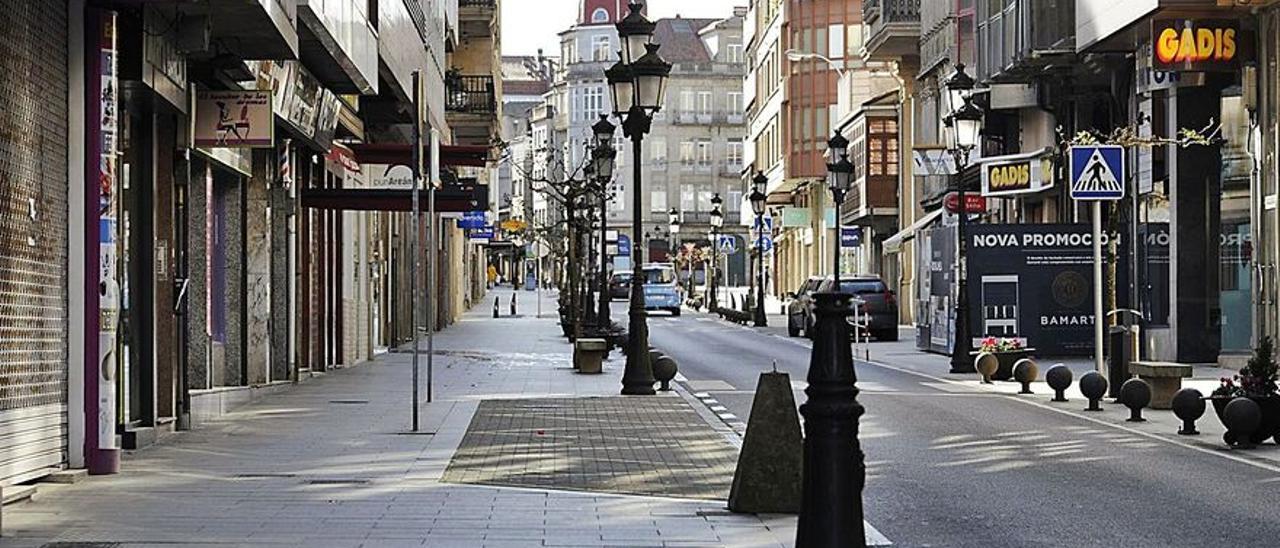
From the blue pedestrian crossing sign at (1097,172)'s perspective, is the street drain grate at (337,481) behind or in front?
in front

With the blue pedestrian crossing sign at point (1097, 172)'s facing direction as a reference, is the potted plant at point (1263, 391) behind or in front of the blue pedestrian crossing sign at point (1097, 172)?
in front

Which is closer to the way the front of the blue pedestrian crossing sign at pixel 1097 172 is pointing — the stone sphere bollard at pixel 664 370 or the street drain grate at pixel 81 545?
the street drain grate

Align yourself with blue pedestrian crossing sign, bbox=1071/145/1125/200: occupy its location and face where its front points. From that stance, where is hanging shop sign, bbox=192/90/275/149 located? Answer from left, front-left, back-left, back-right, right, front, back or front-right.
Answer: front-right

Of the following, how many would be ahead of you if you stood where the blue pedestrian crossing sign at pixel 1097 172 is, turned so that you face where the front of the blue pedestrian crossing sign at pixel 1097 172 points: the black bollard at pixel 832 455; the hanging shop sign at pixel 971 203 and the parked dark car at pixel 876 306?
1

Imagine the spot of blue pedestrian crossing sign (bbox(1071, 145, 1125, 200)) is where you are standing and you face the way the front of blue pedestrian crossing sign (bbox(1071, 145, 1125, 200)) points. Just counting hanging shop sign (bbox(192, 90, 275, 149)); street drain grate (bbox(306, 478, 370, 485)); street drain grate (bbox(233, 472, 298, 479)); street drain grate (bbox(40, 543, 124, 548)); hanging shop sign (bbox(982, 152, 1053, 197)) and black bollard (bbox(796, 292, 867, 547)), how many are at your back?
1

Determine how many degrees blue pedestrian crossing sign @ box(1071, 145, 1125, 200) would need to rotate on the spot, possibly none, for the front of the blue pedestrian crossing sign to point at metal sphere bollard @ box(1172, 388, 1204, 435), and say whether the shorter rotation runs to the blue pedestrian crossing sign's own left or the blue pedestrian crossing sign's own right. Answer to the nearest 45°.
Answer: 0° — it already faces it

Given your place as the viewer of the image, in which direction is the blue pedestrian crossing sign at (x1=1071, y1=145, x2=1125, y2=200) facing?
facing the viewer

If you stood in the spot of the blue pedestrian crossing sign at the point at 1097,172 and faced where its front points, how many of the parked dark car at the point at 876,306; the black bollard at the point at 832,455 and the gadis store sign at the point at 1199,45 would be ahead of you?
1

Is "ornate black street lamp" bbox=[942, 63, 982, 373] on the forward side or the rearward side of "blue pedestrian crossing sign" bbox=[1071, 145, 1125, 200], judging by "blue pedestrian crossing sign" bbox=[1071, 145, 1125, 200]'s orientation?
on the rearward side

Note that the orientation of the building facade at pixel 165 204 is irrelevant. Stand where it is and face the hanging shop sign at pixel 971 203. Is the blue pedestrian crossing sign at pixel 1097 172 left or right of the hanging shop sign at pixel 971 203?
right

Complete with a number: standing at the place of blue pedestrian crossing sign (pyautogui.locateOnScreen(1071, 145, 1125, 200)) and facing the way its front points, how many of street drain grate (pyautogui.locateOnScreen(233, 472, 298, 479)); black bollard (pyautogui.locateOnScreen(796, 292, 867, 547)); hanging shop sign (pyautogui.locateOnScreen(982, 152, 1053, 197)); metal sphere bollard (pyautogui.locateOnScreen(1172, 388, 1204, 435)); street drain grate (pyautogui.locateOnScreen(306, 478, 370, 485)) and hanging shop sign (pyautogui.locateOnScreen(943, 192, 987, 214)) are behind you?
2

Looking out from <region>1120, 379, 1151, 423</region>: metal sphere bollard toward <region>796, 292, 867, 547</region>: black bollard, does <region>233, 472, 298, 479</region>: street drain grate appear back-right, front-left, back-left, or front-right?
front-right

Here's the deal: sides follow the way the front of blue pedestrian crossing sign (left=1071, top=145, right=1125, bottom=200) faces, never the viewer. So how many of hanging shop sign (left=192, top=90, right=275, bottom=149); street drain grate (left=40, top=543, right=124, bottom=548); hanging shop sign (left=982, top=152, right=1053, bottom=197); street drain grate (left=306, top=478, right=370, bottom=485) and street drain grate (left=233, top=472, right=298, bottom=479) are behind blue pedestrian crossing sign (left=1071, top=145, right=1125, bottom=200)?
1

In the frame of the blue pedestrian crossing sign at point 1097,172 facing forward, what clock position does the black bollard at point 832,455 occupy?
The black bollard is roughly at 12 o'clock from the blue pedestrian crossing sign.
